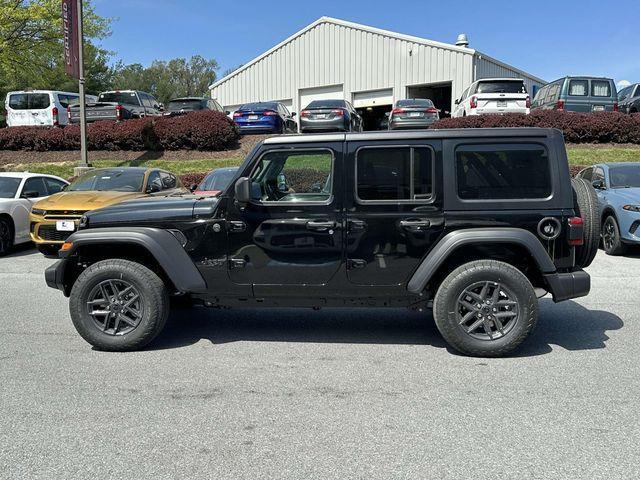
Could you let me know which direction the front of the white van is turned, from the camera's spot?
facing away from the viewer and to the right of the viewer

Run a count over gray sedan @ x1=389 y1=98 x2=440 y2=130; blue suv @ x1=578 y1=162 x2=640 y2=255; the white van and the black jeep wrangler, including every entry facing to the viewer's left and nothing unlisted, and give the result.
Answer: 1

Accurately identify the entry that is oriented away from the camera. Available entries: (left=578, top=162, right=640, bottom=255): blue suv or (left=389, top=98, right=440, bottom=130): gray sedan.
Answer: the gray sedan

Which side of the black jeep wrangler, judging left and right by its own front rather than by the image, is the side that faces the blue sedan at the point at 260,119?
right

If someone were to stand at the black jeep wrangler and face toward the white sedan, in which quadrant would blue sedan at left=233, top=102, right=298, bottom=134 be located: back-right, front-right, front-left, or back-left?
front-right

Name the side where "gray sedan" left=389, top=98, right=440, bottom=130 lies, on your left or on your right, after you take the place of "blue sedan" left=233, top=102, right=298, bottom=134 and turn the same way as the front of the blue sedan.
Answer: on your right

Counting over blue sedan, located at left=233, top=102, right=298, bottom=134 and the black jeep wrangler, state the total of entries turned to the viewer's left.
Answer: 1

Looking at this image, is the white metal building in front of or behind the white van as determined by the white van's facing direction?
in front

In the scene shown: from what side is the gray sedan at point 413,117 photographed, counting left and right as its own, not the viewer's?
back

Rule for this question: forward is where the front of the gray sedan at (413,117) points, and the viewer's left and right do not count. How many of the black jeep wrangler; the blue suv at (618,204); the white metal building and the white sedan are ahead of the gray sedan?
1

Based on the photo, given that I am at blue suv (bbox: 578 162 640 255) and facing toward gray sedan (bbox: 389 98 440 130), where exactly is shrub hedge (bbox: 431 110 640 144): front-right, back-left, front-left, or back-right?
front-right

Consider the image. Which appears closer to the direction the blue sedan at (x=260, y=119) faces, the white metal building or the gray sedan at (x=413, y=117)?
the white metal building

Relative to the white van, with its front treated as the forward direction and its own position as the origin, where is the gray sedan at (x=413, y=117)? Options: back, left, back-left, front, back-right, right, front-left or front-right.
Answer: right

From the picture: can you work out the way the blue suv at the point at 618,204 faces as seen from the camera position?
facing the viewer and to the right of the viewer

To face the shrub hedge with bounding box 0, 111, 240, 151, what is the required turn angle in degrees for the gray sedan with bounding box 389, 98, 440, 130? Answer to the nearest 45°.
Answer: approximately 90° to its left

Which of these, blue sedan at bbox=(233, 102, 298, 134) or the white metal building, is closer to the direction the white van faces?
the white metal building

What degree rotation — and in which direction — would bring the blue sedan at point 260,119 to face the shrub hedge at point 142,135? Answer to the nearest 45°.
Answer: approximately 135° to its left

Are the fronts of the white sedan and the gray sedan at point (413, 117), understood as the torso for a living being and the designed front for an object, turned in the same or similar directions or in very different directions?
very different directions

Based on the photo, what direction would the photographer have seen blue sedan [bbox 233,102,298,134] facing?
facing away from the viewer and to the right of the viewer

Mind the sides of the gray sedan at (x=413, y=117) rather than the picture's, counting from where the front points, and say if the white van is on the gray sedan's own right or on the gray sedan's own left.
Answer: on the gray sedan's own left
